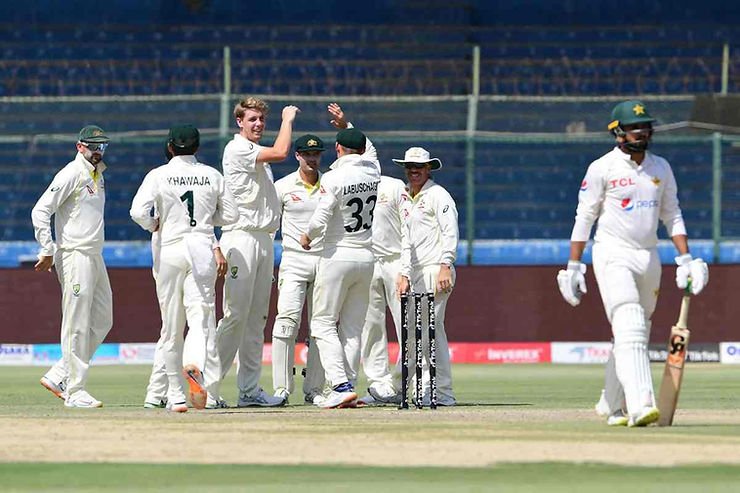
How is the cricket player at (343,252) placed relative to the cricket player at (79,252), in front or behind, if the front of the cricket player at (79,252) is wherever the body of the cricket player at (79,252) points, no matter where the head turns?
in front

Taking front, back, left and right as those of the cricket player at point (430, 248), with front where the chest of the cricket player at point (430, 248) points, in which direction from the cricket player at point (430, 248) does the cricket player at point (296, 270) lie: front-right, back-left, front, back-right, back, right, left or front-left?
front-right

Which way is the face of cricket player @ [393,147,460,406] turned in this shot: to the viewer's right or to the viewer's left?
to the viewer's left

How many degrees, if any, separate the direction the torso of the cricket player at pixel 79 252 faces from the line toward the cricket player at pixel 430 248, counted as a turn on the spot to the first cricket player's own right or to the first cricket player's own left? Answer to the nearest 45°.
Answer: approximately 45° to the first cricket player's own left

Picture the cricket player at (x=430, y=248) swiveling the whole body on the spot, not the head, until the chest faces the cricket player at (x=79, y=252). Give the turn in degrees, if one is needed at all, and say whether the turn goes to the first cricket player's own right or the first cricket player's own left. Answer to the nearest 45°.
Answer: approximately 45° to the first cricket player's own right

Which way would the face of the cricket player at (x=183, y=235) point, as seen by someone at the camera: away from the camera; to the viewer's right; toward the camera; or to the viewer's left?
away from the camera

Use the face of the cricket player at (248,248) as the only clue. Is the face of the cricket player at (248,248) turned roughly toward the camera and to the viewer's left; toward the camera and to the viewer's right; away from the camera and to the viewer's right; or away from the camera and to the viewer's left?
toward the camera and to the viewer's right

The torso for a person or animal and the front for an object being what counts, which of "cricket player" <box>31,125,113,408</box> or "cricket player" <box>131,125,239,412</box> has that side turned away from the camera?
"cricket player" <box>131,125,239,412</box>

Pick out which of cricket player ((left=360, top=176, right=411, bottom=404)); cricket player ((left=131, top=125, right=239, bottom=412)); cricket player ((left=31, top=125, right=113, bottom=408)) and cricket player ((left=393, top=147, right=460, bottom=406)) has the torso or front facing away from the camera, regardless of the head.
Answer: cricket player ((left=131, top=125, right=239, bottom=412))

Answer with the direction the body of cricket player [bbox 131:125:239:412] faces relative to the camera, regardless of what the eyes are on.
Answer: away from the camera
